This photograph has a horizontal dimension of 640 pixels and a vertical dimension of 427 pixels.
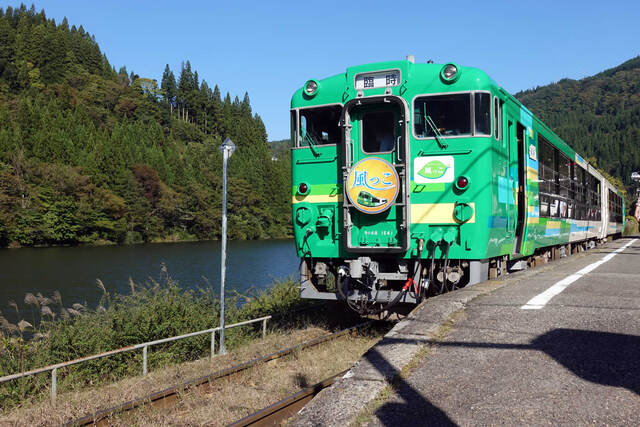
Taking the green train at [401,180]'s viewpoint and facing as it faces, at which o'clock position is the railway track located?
The railway track is roughly at 12 o'clock from the green train.

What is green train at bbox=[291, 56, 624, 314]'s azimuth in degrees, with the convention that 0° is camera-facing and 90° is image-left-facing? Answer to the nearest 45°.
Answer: approximately 45°
